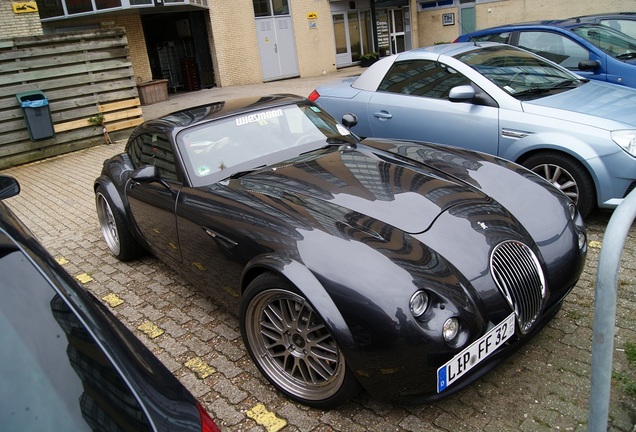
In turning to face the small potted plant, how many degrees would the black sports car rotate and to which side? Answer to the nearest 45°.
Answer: approximately 135° to its left

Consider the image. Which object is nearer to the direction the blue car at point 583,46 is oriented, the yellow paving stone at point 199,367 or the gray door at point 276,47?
the yellow paving stone

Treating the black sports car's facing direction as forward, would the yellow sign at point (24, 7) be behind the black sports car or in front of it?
behind

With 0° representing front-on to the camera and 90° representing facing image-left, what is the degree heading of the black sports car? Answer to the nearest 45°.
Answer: approximately 315°

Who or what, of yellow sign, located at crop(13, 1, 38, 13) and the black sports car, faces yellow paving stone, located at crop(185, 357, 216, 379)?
the yellow sign

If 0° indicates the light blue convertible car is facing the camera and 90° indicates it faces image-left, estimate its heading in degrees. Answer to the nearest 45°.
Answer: approximately 315°

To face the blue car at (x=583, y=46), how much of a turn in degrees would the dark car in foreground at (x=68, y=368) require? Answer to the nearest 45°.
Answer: approximately 90° to its right

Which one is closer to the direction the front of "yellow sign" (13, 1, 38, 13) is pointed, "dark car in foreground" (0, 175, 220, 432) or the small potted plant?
the dark car in foreground

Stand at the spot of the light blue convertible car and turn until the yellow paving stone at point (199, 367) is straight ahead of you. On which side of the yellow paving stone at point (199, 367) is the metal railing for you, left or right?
left

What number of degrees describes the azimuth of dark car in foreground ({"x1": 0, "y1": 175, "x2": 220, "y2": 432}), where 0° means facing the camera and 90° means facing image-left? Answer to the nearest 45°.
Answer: approximately 135°

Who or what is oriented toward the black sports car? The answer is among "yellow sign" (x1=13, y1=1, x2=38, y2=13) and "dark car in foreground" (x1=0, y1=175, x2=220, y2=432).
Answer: the yellow sign

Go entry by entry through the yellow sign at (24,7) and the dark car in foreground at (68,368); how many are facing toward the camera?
1
